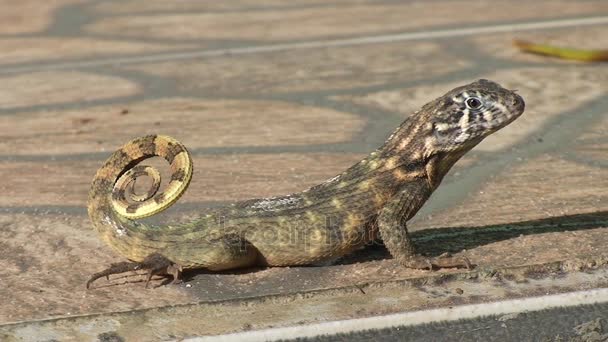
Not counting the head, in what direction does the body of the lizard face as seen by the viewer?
to the viewer's right
